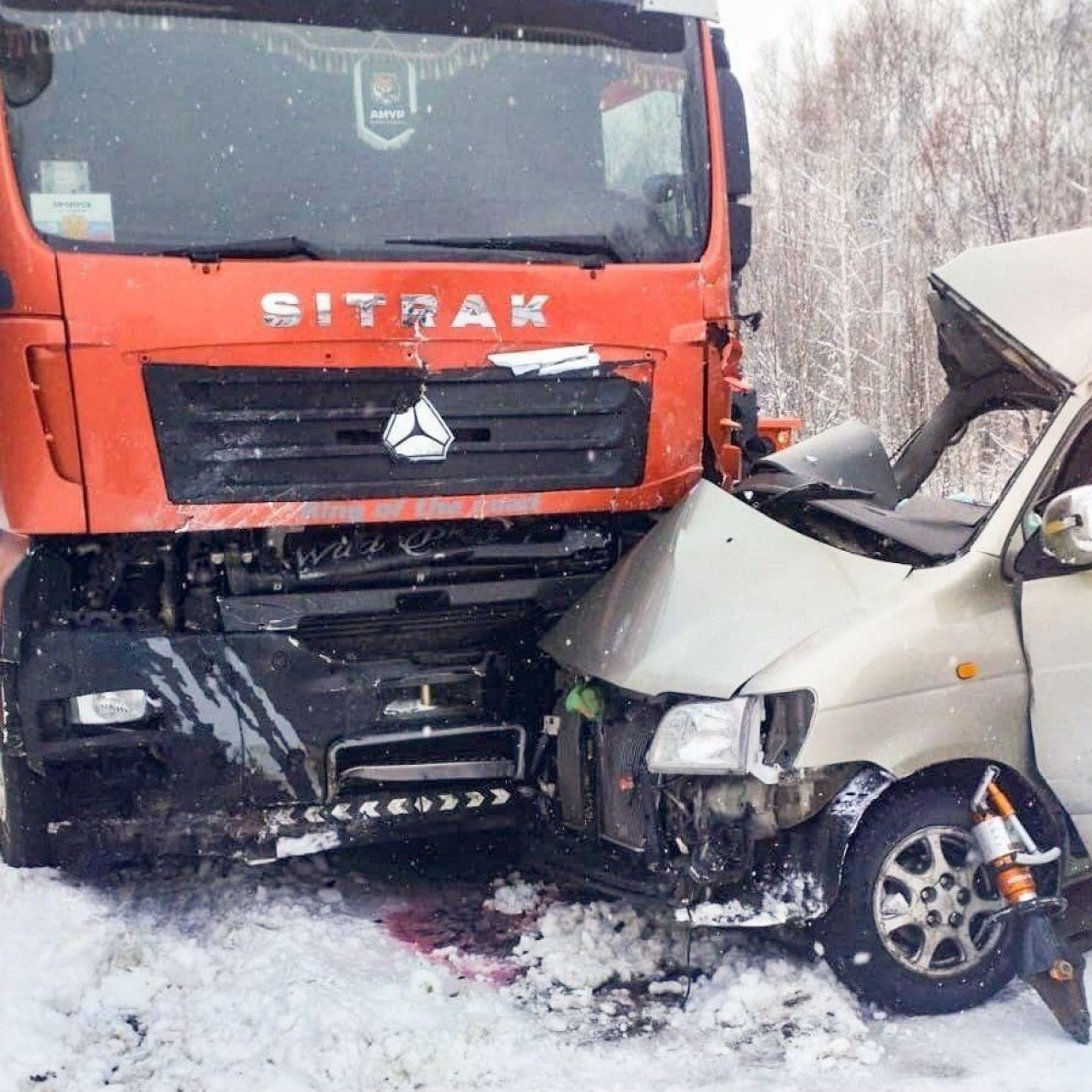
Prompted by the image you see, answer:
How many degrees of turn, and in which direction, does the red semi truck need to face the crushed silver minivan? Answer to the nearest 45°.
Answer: approximately 45° to its left

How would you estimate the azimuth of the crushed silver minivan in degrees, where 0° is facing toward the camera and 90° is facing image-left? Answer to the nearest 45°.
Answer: approximately 45°

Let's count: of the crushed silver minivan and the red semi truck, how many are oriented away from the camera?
0

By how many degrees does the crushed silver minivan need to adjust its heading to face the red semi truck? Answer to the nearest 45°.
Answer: approximately 45° to its right
